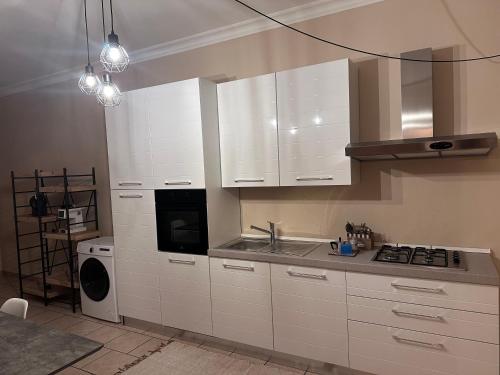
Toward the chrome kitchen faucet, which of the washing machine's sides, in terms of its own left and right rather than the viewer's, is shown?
left

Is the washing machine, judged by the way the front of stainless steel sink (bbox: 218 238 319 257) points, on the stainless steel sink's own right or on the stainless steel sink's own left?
on the stainless steel sink's own right

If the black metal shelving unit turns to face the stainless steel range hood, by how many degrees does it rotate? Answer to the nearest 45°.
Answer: approximately 90° to its left

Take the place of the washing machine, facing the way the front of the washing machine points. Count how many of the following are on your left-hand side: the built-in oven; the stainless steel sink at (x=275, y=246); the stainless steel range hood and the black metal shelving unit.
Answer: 3

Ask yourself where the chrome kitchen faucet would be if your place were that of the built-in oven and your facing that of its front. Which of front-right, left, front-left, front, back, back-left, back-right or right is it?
back-left

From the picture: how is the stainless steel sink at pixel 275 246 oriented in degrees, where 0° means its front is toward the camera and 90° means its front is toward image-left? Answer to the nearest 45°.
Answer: approximately 45°

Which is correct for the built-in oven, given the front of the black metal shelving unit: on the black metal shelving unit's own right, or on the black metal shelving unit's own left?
on the black metal shelving unit's own left

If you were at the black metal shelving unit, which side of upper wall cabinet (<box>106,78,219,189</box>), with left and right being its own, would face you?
right

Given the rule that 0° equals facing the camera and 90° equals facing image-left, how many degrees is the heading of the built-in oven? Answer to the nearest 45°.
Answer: approximately 45°

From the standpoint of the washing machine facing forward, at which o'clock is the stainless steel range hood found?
The stainless steel range hood is roughly at 9 o'clock from the washing machine.
